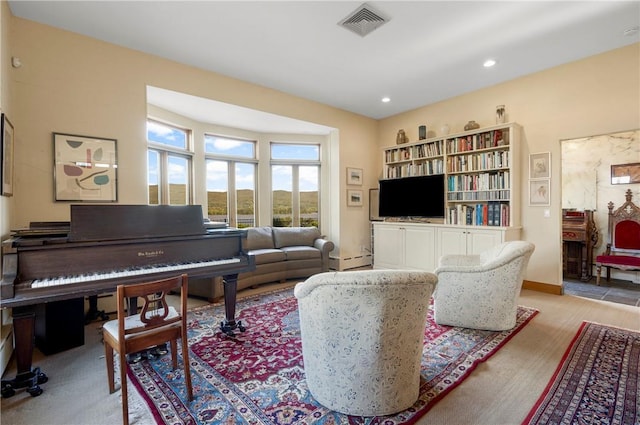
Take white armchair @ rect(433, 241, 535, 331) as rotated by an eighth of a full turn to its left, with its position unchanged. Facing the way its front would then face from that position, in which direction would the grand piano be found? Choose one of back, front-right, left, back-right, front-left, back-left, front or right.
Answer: front

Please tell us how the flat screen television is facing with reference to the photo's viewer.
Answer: facing the viewer and to the left of the viewer

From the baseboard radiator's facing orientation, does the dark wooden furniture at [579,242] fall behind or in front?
in front

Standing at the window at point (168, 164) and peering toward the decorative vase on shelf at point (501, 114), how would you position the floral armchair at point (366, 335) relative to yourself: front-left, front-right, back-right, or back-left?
front-right

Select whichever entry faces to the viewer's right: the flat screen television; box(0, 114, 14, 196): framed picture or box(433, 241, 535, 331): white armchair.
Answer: the framed picture

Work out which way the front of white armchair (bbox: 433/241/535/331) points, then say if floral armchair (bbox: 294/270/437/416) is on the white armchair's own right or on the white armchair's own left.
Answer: on the white armchair's own left

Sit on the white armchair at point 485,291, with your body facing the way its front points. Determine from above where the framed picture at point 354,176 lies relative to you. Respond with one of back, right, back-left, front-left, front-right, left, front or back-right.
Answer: front-right

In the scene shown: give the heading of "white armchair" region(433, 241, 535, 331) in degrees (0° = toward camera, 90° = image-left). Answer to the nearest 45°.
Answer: approximately 90°

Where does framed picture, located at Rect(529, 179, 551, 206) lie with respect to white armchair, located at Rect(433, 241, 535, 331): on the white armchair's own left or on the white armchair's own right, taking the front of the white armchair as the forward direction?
on the white armchair's own right

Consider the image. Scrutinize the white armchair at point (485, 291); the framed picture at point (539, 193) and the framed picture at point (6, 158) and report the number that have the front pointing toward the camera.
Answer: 1

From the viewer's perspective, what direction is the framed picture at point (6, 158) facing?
to the viewer's right

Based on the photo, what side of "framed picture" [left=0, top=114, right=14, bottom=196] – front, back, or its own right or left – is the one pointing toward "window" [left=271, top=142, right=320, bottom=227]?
front
